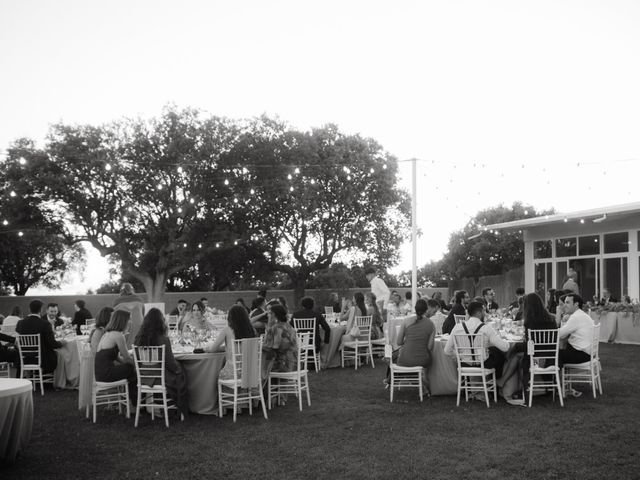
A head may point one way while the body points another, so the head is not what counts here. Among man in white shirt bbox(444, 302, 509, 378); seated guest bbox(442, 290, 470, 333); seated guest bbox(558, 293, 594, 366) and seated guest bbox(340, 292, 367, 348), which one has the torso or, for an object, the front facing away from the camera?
the man in white shirt

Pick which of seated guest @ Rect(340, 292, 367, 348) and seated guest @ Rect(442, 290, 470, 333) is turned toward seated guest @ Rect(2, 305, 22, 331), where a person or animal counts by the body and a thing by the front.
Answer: seated guest @ Rect(340, 292, 367, 348)

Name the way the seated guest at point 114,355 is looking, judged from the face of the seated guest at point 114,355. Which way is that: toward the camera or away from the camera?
away from the camera

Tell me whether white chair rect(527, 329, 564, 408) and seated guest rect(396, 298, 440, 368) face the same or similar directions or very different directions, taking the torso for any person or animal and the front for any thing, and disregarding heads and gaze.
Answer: same or similar directions

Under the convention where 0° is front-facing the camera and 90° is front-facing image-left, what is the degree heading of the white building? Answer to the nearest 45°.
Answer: approximately 45°

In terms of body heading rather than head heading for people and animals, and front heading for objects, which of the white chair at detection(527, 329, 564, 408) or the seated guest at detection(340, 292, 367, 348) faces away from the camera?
the white chair

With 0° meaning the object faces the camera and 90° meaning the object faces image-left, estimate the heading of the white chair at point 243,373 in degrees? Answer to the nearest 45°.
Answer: approximately 135°

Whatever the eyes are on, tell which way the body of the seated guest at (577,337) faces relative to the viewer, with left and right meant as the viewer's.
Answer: facing to the left of the viewer

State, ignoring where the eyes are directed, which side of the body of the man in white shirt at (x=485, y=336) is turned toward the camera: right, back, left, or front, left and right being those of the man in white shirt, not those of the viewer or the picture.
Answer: back

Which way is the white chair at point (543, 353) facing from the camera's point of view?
away from the camera

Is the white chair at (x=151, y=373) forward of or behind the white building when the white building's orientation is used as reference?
forward

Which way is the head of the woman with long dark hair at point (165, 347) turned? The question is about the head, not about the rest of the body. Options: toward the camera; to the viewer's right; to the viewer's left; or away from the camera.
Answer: away from the camera

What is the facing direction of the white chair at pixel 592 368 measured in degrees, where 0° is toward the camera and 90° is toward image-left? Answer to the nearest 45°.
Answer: approximately 90°

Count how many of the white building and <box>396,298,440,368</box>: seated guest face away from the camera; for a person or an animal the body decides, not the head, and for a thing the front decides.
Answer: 1

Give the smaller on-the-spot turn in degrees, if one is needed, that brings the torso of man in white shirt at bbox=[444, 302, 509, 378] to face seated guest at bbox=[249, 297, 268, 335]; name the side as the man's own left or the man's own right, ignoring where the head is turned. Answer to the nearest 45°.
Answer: approximately 45° to the man's own left
